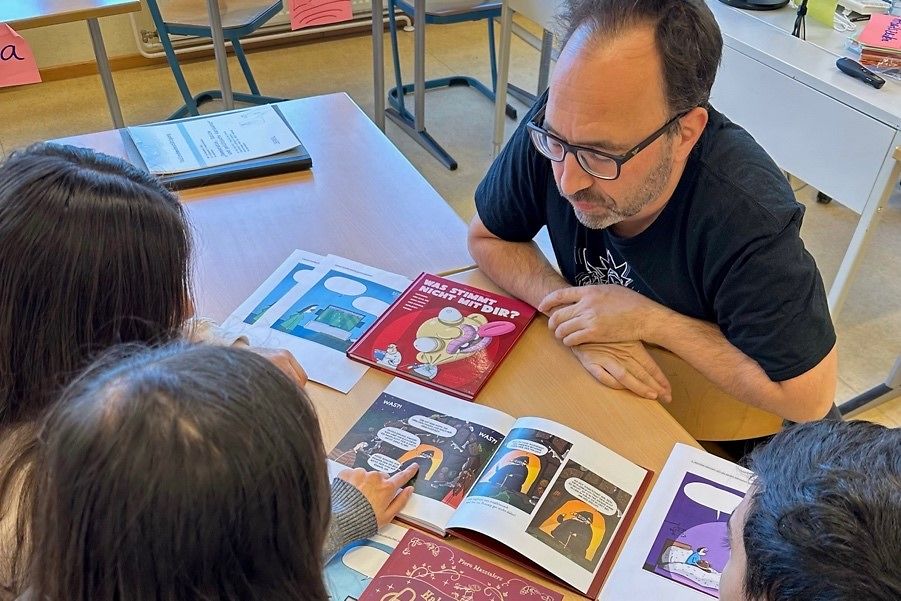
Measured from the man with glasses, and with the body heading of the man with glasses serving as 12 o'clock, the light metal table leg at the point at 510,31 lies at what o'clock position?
The light metal table leg is roughly at 4 o'clock from the man with glasses.

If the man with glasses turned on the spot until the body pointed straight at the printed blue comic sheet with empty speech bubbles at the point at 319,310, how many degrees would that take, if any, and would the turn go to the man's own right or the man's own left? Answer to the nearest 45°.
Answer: approximately 45° to the man's own right

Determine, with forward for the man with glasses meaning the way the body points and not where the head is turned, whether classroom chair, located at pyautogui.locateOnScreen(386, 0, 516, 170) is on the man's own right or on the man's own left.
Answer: on the man's own right

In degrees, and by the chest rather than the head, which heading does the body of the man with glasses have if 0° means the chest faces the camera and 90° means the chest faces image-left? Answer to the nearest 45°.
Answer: approximately 45°

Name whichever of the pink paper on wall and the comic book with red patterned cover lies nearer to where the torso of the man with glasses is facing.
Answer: the comic book with red patterned cover

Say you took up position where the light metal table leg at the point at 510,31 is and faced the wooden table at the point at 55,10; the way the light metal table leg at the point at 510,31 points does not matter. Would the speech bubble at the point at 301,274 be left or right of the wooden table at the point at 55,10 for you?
left

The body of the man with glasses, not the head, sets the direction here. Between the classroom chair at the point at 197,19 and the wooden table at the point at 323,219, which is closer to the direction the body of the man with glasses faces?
the wooden table

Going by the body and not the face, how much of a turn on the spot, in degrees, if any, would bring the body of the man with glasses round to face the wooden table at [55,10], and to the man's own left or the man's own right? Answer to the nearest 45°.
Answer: approximately 90° to the man's own right

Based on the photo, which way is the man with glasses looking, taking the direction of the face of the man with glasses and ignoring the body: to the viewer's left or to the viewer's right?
to the viewer's left

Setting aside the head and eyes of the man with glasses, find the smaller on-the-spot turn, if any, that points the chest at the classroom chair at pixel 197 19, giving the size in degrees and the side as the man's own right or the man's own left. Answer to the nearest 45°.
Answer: approximately 90° to the man's own right

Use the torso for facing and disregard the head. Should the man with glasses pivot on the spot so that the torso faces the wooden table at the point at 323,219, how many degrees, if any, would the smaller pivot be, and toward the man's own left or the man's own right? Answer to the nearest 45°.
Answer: approximately 45° to the man's own right

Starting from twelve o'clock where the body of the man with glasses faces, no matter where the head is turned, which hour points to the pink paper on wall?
The pink paper on wall is roughly at 3 o'clock from the man with glasses.

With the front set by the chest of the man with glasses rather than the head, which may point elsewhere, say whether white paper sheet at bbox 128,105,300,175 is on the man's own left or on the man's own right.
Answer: on the man's own right
